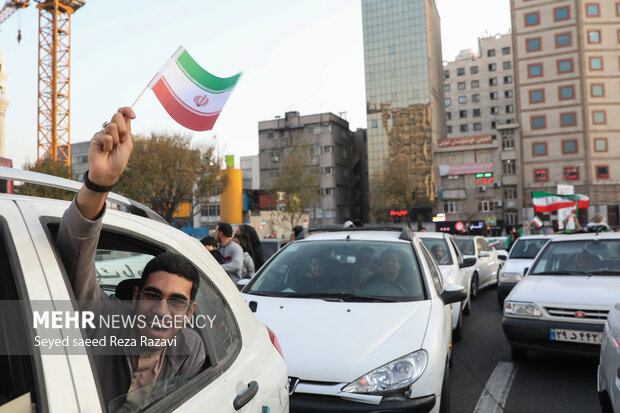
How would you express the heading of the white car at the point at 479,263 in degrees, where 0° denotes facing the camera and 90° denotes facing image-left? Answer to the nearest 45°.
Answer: approximately 45°

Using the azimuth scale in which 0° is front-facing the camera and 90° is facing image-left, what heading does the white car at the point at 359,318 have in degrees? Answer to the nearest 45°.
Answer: approximately 45°

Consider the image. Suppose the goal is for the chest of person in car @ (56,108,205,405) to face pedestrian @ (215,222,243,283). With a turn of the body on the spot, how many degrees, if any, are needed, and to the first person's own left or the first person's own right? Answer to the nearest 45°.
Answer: approximately 180°

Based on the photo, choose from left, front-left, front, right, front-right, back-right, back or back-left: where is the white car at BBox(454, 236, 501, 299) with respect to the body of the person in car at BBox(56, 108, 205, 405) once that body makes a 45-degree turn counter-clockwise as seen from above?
left
